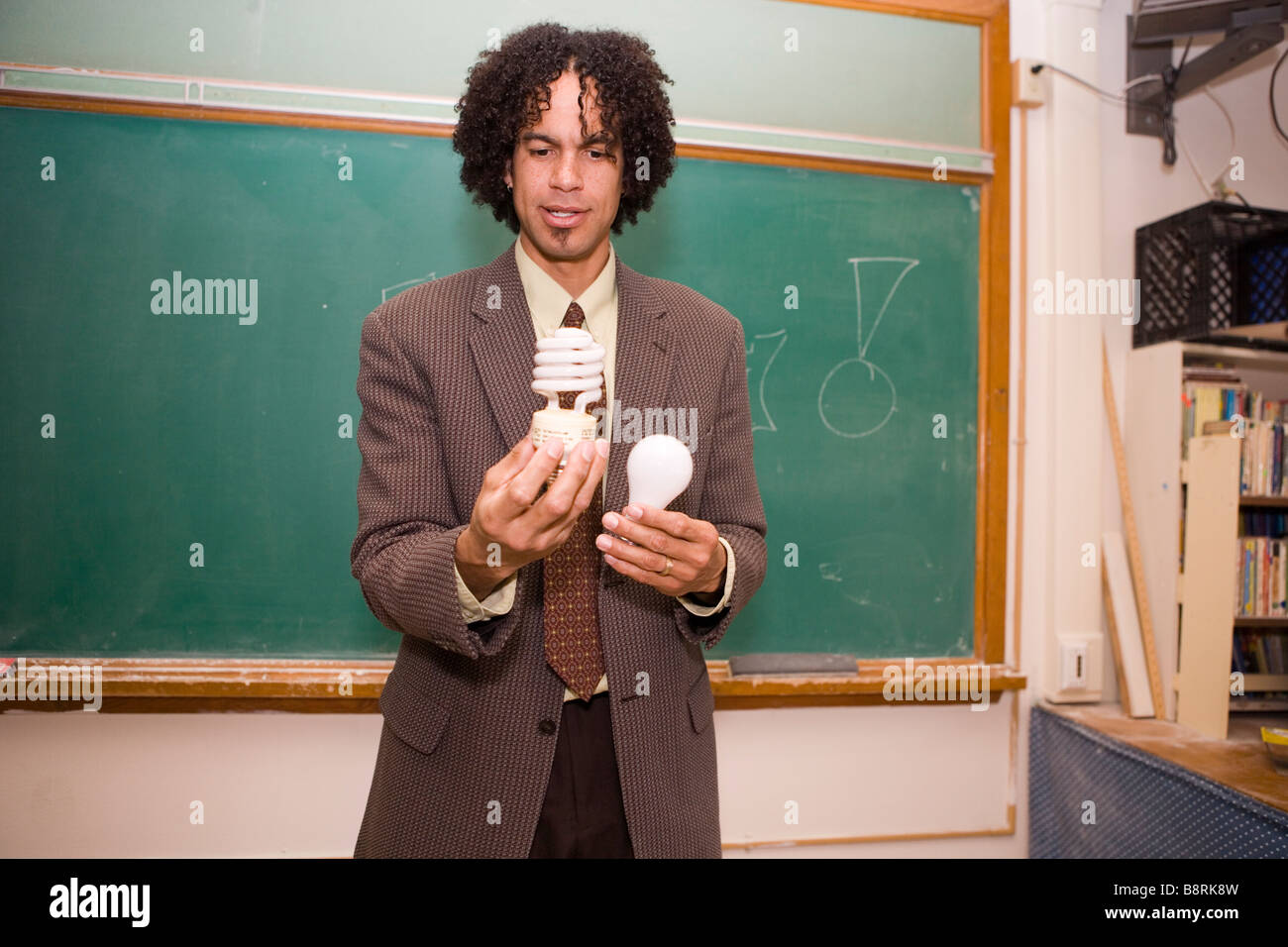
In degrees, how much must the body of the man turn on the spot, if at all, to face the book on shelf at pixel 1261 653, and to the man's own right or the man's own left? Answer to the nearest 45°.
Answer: approximately 135° to the man's own left

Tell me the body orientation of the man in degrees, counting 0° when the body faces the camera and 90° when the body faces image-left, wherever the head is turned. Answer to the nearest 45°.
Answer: approximately 0°

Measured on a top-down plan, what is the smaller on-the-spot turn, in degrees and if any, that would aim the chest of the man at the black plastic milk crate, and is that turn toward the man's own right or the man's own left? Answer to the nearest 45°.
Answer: approximately 135° to the man's own left
